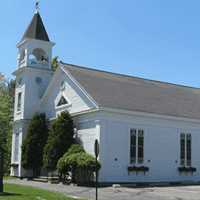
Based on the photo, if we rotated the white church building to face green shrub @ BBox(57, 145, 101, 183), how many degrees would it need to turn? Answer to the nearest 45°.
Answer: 0° — it already faces it

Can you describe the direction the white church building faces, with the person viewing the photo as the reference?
facing the viewer and to the left of the viewer
